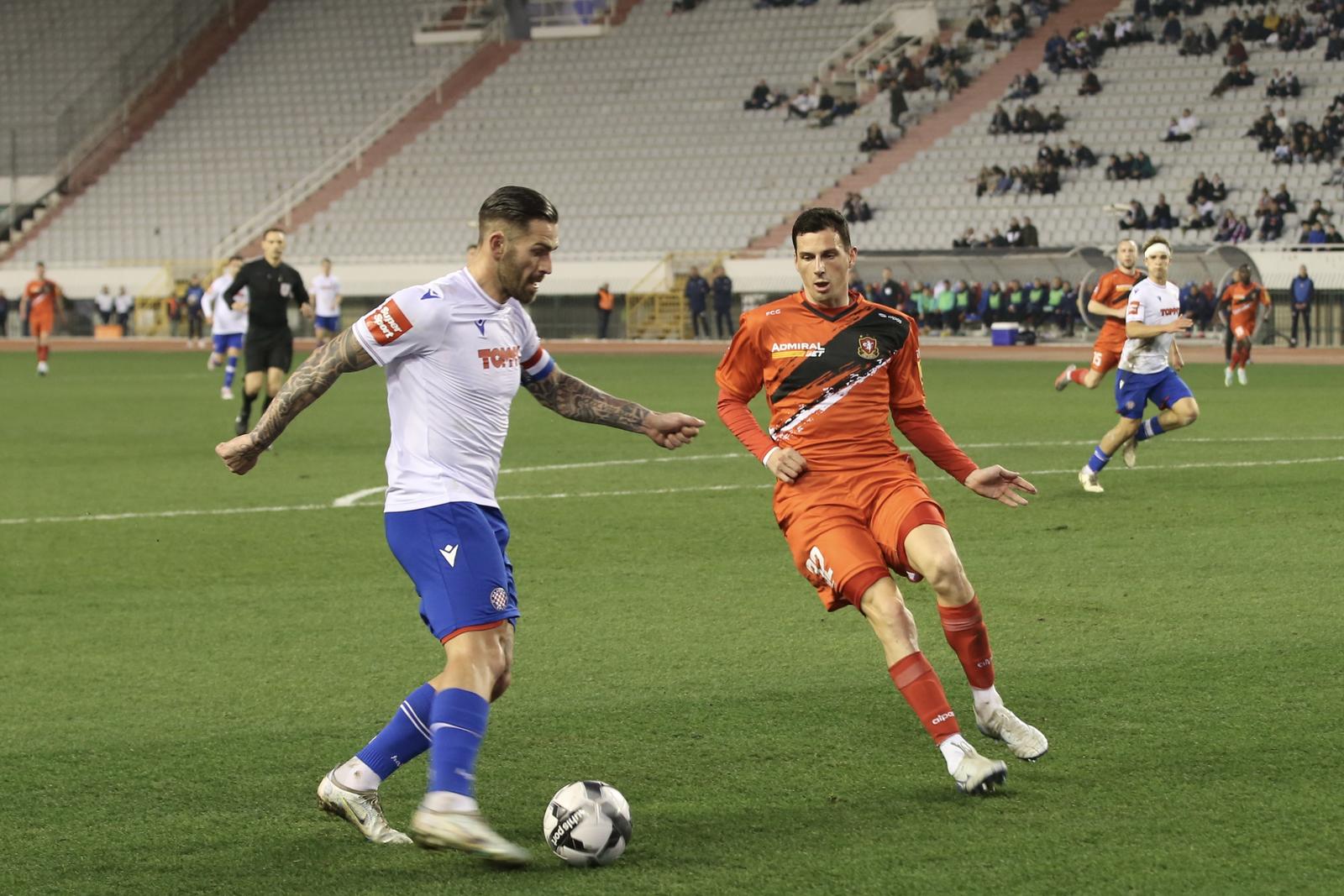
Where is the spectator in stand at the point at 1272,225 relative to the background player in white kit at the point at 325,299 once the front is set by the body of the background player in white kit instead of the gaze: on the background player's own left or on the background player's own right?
on the background player's own left

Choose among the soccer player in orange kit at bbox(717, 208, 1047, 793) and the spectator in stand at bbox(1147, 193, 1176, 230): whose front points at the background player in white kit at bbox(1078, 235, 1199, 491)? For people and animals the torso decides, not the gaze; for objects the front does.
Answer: the spectator in stand

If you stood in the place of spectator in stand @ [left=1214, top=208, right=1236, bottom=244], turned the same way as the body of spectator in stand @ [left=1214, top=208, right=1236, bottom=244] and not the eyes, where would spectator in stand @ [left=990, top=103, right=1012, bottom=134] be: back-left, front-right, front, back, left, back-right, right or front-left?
right

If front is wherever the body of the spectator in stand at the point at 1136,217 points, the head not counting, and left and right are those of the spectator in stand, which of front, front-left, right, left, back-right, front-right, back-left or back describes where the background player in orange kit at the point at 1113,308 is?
front-left

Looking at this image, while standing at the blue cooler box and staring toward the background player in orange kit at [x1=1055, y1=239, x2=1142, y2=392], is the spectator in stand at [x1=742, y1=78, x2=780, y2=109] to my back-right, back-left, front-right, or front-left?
back-right

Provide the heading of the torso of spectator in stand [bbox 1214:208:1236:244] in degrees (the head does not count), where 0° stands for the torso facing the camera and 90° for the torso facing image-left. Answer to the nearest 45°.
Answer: approximately 45°

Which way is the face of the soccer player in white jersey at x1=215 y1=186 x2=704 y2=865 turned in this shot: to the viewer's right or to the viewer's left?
to the viewer's right

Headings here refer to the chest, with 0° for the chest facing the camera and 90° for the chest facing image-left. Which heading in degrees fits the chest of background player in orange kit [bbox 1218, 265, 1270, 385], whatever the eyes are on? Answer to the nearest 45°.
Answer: approximately 0°

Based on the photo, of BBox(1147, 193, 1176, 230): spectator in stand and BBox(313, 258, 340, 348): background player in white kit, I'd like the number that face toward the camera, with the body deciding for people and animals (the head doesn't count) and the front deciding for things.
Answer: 2

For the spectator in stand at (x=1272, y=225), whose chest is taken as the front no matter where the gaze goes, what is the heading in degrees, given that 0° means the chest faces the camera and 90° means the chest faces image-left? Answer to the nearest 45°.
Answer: approximately 45°

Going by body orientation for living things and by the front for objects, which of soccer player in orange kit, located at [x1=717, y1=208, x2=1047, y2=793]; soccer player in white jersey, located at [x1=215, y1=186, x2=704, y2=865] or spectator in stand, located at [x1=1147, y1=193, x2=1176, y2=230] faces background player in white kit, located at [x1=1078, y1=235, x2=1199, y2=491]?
the spectator in stand

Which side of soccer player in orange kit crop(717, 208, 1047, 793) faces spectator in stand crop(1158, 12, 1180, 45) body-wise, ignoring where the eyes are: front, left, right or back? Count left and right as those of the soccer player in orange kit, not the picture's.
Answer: back

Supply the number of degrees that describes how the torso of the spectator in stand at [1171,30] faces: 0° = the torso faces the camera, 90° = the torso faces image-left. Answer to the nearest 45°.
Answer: approximately 45°

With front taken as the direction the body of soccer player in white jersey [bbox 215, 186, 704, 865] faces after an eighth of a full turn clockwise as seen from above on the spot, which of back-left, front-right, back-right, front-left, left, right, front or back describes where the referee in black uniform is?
back
